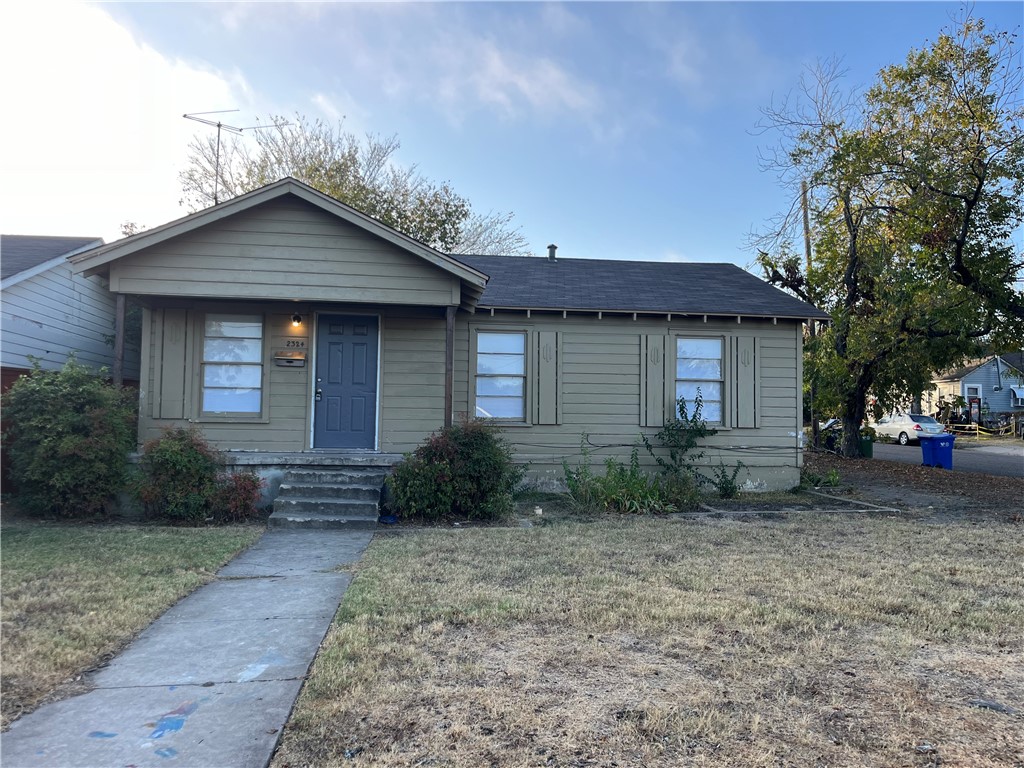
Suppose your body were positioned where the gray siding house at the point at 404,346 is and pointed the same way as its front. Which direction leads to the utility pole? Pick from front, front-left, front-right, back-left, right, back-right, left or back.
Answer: back-left

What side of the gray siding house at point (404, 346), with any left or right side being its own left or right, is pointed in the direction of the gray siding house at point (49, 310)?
right

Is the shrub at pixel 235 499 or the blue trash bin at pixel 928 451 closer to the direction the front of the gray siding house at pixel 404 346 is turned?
the shrub

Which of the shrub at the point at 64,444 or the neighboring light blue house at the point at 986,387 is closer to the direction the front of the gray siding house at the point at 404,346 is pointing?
the shrub

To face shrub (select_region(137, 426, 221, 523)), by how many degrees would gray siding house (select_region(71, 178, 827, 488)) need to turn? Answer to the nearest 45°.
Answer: approximately 45° to its right

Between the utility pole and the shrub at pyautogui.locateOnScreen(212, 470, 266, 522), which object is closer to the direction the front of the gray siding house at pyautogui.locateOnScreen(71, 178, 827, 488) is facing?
the shrub

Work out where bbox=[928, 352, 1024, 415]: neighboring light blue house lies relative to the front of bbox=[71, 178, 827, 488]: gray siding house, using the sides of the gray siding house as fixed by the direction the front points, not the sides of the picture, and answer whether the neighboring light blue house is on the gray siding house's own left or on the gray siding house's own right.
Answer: on the gray siding house's own left

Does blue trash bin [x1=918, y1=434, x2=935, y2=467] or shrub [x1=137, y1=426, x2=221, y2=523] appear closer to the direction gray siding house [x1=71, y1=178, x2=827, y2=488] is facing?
the shrub

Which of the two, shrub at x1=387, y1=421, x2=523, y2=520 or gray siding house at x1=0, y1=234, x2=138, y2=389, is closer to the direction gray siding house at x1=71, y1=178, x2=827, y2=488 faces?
the shrub

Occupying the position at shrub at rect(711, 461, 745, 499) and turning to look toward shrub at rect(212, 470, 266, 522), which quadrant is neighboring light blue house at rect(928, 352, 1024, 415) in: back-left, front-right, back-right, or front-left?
back-right

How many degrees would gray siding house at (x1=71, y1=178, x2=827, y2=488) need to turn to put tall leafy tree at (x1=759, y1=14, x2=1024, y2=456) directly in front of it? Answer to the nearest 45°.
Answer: approximately 90° to its left

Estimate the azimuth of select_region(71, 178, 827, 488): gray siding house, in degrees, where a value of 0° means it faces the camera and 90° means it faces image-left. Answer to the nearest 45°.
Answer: approximately 0°
